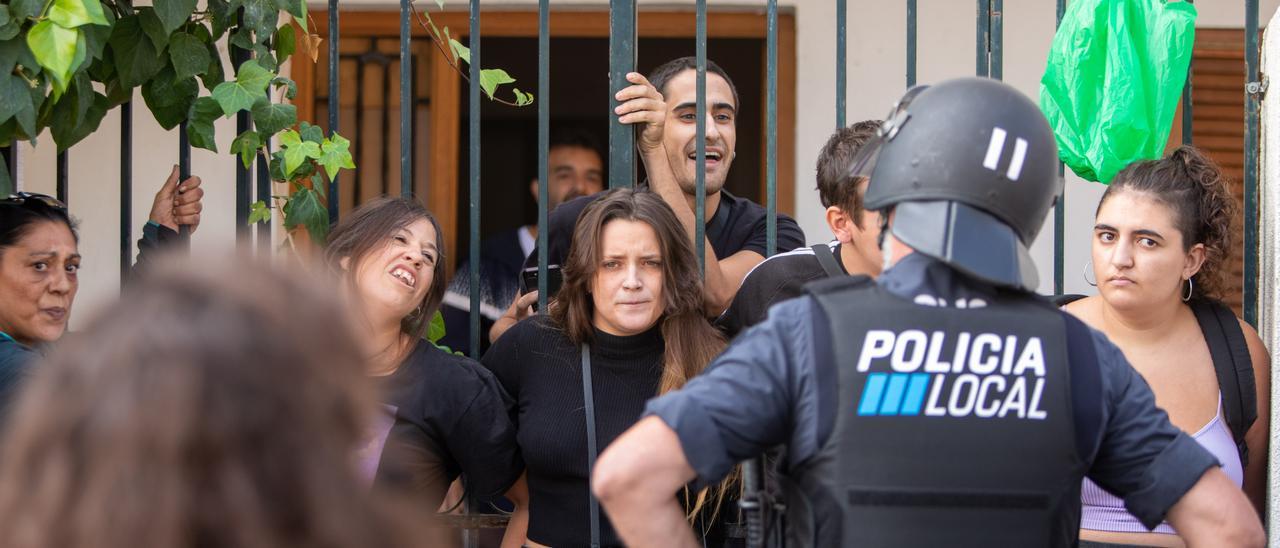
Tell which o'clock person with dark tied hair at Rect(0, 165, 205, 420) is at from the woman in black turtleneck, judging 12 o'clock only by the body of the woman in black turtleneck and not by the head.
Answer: The person with dark tied hair is roughly at 3 o'clock from the woman in black turtleneck.

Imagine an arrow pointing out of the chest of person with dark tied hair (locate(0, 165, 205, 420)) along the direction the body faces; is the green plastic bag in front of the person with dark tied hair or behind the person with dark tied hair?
in front

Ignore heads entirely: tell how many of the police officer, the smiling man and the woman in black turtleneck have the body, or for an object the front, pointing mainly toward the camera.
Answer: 2

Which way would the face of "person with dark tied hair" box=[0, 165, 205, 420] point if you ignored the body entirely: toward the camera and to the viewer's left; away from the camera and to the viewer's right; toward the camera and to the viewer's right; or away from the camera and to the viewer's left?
toward the camera and to the viewer's right

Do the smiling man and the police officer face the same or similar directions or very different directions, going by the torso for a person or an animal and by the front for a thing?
very different directions

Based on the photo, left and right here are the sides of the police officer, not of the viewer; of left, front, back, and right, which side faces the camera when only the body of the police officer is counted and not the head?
back

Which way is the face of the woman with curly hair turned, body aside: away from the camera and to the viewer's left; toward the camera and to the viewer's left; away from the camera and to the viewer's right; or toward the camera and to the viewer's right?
toward the camera and to the viewer's left

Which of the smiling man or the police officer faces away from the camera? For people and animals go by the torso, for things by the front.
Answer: the police officer

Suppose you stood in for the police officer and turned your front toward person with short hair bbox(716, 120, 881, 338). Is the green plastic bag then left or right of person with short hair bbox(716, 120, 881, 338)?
right

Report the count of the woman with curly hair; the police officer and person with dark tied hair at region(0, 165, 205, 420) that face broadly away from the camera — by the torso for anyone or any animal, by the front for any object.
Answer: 1

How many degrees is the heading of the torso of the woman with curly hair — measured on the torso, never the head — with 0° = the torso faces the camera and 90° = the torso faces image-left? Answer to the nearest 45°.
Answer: approximately 45°
